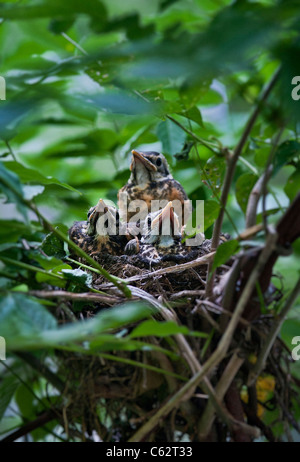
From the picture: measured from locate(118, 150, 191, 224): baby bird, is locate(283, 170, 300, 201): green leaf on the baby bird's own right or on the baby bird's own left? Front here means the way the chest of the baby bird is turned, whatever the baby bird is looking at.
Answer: on the baby bird's own left

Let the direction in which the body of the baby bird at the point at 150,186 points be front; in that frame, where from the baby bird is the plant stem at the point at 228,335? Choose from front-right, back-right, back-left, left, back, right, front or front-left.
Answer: front-left

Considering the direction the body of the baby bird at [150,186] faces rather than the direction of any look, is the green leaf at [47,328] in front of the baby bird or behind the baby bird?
in front

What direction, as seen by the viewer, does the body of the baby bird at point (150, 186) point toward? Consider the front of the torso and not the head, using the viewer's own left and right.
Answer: facing the viewer and to the left of the viewer
